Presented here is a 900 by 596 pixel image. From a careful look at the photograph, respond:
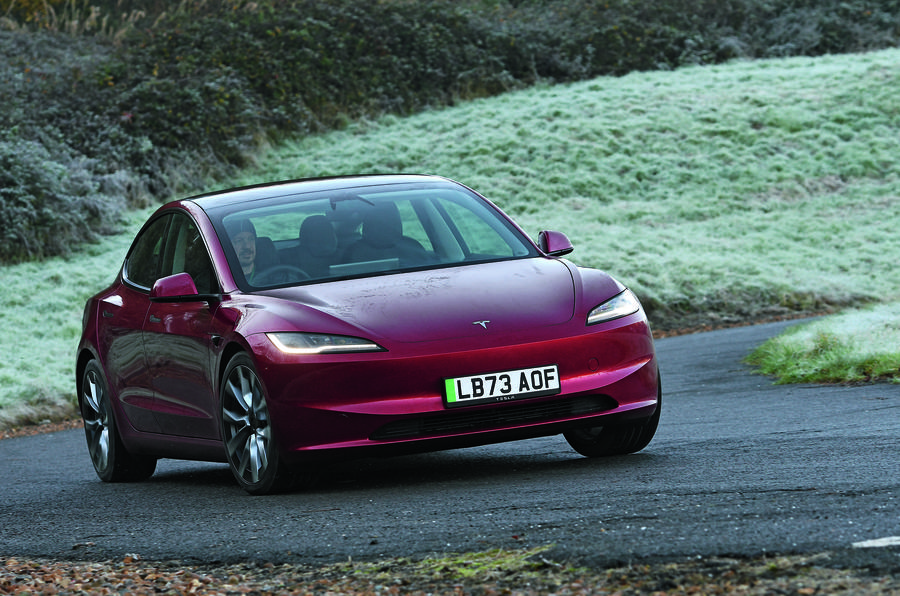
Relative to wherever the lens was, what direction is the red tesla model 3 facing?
facing the viewer and to the right of the viewer

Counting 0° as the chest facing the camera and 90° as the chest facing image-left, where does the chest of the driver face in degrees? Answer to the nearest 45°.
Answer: approximately 315°
